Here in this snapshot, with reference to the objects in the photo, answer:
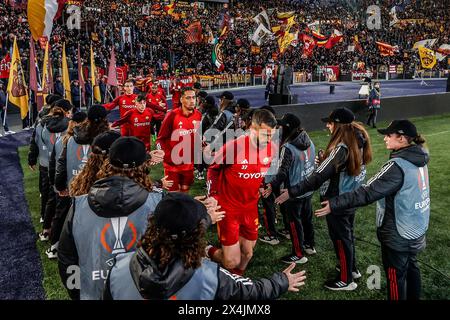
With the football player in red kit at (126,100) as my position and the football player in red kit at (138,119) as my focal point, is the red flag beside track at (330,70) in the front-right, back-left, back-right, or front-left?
back-left

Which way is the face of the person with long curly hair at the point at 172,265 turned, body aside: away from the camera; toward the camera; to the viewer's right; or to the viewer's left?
away from the camera

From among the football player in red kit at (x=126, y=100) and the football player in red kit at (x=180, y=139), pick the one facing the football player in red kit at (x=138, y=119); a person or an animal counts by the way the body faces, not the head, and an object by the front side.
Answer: the football player in red kit at (x=126, y=100)

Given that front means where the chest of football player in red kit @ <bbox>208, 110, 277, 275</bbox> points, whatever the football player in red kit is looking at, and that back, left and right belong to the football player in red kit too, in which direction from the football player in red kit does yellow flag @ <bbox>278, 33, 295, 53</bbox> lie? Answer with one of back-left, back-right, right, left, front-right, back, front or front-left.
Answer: back-left

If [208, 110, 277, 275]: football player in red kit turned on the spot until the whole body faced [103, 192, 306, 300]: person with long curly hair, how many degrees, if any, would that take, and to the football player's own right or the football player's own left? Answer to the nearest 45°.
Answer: approximately 45° to the football player's own right

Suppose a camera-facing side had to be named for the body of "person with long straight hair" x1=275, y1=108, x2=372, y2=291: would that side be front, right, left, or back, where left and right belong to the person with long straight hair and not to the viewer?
left

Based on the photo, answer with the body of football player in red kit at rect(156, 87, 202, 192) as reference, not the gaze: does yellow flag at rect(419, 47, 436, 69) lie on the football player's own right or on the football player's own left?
on the football player's own left

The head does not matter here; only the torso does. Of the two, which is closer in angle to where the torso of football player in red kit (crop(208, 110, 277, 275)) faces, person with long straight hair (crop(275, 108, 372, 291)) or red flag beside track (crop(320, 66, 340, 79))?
the person with long straight hair

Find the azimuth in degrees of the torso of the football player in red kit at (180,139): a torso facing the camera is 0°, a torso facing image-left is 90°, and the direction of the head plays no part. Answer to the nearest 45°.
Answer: approximately 315°
